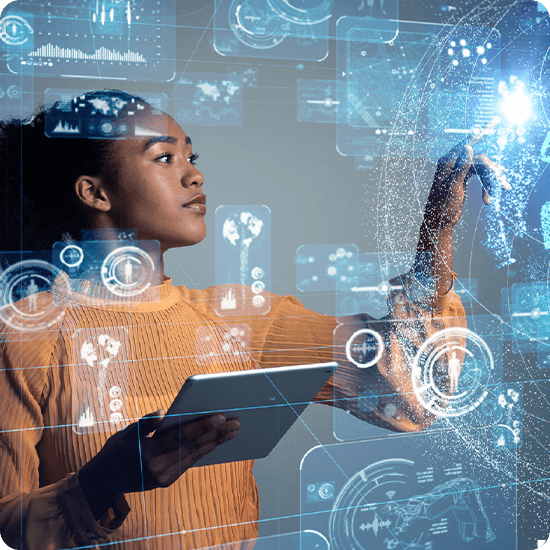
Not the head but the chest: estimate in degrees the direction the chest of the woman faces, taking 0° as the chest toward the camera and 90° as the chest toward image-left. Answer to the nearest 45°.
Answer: approximately 315°
